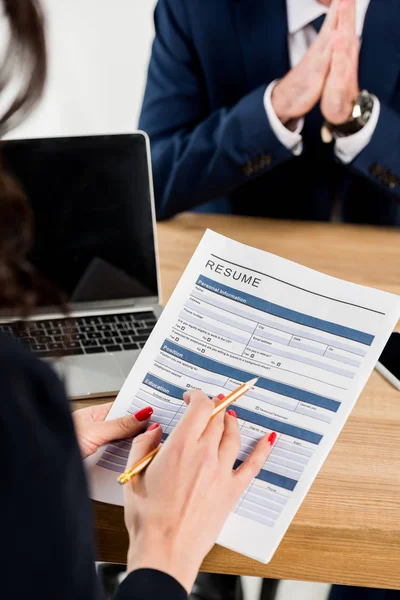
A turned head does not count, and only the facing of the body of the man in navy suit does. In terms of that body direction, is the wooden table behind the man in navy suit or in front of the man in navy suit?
in front

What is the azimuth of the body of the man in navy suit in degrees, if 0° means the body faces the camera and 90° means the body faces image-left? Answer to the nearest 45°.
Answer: approximately 0°

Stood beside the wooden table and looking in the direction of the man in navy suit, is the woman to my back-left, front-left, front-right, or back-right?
back-left

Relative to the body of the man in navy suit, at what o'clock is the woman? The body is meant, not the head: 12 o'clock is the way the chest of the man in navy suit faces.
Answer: The woman is roughly at 12 o'clock from the man in navy suit.

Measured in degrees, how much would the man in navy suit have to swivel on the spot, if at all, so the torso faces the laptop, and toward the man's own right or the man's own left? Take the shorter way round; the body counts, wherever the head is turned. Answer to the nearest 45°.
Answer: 0° — they already face it

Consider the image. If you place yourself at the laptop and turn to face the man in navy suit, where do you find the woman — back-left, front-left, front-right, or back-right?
back-right
